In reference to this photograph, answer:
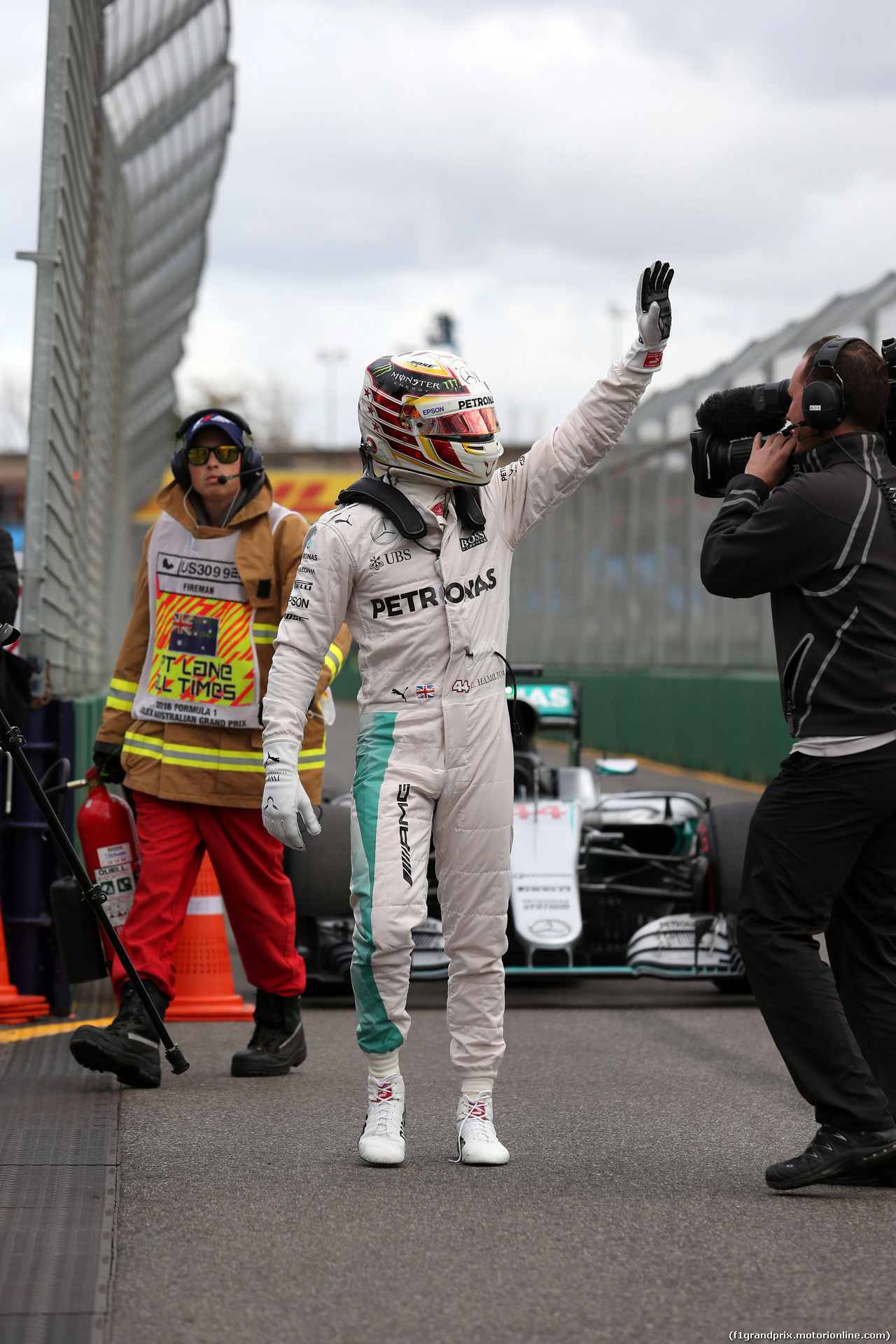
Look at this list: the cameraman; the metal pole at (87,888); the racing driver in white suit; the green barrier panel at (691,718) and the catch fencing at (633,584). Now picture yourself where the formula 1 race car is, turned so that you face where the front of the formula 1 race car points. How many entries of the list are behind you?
2

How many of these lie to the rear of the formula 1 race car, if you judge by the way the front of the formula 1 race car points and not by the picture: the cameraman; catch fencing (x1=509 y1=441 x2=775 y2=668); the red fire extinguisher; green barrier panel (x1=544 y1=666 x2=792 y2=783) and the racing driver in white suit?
2

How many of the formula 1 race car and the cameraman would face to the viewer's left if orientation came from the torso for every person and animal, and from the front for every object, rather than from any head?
1

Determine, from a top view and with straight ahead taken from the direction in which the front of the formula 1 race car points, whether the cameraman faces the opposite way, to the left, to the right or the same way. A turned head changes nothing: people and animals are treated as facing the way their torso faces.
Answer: to the right

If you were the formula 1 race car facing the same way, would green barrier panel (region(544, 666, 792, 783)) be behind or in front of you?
behind

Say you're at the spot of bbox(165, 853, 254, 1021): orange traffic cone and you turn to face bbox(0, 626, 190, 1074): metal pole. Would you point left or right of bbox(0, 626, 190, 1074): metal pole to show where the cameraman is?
left

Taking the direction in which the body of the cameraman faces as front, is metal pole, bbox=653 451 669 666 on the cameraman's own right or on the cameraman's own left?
on the cameraman's own right

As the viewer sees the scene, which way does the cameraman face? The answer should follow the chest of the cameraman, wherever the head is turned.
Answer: to the viewer's left

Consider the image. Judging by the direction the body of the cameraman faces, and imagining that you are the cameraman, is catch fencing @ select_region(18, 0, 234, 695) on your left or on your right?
on your right

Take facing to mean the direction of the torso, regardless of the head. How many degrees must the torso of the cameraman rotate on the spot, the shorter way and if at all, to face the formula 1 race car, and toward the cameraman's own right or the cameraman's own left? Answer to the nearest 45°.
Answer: approximately 90° to the cameraman's own right

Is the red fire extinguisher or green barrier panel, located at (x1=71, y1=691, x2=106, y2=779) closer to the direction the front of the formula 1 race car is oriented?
the red fire extinguisher
